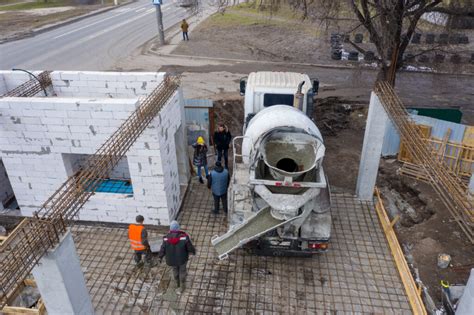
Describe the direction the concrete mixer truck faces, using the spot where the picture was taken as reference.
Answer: facing away from the viewer

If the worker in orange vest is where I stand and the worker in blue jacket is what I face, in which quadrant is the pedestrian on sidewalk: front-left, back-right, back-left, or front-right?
front-left

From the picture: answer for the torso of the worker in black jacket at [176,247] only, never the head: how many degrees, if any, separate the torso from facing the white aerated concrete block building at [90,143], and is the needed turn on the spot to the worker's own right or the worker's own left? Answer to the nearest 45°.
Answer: approximately 45° to the worker's own left

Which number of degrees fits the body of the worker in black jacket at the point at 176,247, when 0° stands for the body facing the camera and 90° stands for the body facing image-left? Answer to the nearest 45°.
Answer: approximately 180°

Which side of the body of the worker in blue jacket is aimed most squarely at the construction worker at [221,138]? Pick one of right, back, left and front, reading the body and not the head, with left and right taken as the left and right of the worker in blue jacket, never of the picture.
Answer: front

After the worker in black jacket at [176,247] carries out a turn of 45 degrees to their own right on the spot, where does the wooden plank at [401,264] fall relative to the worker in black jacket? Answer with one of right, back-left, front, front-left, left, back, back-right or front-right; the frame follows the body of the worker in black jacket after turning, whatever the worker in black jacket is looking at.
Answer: front-right

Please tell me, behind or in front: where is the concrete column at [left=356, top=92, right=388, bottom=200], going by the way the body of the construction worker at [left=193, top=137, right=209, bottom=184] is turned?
in front

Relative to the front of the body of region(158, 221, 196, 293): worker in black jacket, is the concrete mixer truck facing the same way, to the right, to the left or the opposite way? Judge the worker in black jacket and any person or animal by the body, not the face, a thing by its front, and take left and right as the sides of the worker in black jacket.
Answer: the same way

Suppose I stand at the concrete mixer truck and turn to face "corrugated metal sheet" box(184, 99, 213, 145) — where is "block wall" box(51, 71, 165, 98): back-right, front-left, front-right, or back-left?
front-left

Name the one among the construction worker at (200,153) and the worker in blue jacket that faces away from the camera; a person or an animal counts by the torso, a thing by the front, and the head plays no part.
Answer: the worker in blue jacket

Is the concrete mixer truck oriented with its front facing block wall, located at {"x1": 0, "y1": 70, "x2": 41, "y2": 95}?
no

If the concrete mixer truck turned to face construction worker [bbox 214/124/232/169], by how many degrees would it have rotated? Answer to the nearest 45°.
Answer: approximately 45° to its left

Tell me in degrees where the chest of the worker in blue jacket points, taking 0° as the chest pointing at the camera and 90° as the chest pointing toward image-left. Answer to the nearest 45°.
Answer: approximately 180°

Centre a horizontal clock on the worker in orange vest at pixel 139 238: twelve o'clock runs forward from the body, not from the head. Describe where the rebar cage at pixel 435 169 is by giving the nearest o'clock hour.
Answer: The rebar cage is roughly at 2 o'clock from the worker in orange vest.

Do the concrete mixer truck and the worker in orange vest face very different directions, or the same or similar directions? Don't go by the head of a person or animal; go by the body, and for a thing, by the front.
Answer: same or similar directions

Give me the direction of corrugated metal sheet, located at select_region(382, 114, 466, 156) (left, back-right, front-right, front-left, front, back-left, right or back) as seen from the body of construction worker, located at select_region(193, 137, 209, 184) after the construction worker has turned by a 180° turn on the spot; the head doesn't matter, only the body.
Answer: back-right

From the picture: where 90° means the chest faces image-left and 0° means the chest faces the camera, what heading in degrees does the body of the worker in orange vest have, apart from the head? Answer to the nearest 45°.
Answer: approximately 225°

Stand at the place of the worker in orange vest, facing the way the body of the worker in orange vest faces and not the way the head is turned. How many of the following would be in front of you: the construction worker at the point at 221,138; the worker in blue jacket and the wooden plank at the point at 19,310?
2
